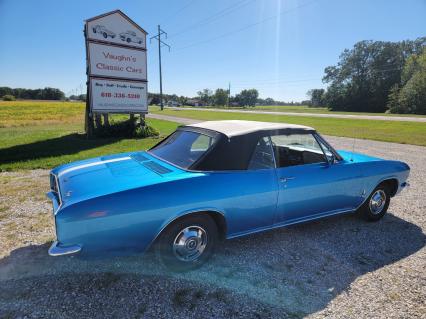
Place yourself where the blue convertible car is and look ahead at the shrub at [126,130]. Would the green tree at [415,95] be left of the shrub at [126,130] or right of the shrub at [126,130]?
right

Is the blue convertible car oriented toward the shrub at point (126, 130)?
no
